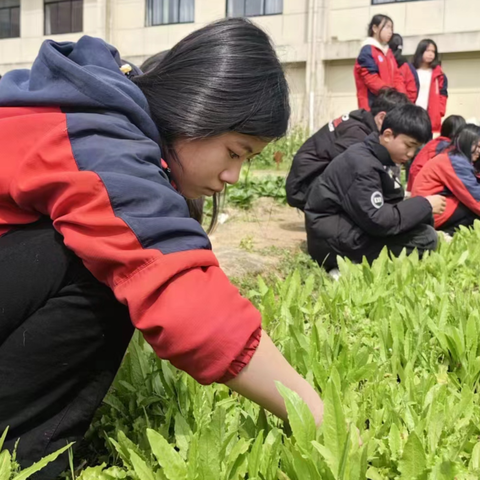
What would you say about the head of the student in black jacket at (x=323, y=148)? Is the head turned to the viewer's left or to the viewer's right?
to the viewer's right

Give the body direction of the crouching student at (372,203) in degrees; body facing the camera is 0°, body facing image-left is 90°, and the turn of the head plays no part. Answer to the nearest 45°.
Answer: approximately 270°

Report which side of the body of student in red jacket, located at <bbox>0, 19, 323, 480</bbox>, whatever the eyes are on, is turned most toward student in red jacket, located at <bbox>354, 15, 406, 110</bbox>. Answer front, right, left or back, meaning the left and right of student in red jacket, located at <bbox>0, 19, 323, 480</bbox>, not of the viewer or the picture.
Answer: left

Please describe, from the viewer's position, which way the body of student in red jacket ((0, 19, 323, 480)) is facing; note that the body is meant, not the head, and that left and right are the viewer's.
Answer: facing to the right of the viewer

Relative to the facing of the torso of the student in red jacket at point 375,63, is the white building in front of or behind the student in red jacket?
behind

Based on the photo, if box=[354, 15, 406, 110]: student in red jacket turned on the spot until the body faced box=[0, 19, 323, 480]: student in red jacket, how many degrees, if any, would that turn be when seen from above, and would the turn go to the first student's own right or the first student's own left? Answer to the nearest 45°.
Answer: approximately 45° to the first student's own right

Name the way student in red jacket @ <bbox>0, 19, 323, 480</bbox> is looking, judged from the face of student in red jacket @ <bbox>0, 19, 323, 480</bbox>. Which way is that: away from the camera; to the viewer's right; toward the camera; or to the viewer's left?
to the viewer's right

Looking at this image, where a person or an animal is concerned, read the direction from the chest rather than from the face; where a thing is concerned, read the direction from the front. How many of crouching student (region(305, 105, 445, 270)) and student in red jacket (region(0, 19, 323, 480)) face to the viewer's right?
2

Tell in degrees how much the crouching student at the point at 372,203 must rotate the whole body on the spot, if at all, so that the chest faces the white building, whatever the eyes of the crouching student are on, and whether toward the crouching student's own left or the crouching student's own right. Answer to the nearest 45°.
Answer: approximately 90° to the crouching student's own left
